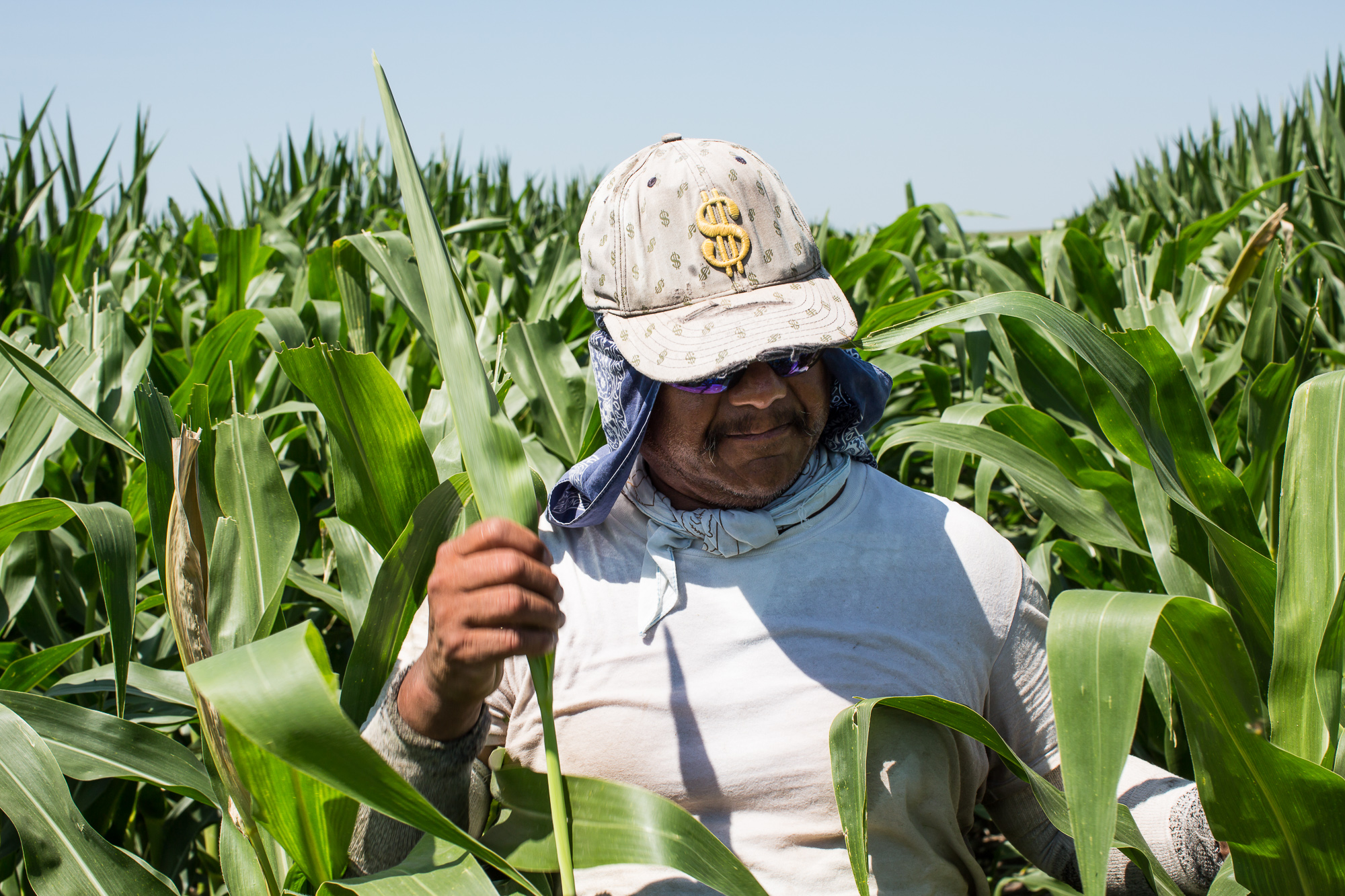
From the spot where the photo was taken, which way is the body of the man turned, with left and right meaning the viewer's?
facing the viewer
